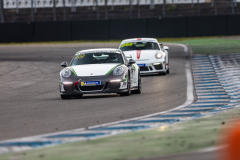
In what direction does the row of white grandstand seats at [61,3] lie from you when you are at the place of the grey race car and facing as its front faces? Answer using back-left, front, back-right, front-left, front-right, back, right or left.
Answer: back

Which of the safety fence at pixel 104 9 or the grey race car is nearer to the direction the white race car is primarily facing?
the grey race car

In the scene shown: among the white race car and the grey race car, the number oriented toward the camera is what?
2

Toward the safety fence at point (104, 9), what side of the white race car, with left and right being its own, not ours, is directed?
back

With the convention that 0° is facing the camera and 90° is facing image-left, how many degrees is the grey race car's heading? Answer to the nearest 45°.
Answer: approximately 0°

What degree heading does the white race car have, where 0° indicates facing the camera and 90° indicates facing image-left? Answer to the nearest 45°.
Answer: approximately 0°

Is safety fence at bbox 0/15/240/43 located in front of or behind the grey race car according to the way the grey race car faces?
behind

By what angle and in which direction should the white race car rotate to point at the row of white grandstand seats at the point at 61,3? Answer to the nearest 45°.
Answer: approximately 180°

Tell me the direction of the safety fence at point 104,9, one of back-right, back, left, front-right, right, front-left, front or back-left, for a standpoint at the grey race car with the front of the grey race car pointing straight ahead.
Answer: back
